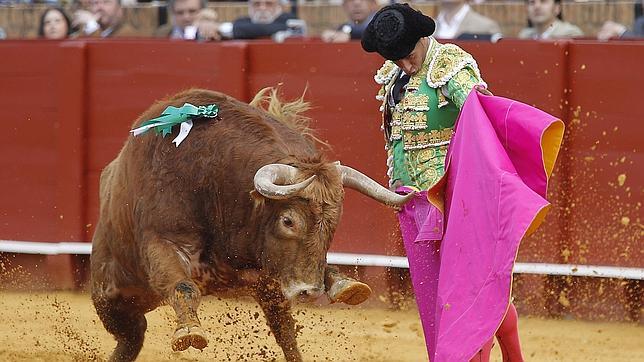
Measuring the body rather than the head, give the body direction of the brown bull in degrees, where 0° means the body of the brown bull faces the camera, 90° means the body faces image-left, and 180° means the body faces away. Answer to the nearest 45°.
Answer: approximately 315°

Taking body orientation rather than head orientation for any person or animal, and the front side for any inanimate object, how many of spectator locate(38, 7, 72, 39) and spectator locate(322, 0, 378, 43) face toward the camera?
2

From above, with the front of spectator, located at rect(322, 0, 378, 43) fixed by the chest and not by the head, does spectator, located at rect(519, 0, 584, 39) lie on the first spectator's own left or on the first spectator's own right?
on the first spectator's own left

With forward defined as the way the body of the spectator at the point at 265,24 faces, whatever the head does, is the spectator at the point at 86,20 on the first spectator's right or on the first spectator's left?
on the first spectator's right

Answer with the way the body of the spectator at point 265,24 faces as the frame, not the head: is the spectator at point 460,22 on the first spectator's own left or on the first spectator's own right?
on the first spectator's own left
